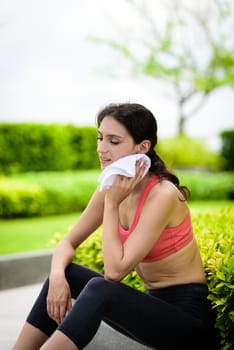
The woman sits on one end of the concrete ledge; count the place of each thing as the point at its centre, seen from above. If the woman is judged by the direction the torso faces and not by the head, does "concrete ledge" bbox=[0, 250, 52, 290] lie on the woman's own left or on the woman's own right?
on the woman's own right

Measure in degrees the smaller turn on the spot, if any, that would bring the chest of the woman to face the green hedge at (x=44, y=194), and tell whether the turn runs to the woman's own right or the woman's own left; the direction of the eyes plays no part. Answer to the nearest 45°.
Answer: approximately 135° to the woman's own right

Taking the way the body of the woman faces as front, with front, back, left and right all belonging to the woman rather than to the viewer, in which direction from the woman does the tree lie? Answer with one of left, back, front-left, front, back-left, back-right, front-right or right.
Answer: back-right

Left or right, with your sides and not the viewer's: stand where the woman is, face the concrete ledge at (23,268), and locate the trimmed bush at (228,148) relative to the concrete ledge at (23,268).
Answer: right

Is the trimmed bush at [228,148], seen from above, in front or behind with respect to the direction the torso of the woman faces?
behind

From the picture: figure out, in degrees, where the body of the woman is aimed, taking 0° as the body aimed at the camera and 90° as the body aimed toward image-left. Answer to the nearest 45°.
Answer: approximately 45°

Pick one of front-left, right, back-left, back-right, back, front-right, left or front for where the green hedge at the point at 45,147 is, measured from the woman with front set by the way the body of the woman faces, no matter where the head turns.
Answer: back-right

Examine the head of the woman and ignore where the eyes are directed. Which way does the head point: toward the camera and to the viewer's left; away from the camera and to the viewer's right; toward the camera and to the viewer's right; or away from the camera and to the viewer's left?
toward the camera and to the viewer's left
